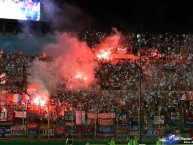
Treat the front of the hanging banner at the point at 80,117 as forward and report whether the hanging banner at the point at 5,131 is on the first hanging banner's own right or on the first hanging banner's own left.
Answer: on the first hanging banner's own right

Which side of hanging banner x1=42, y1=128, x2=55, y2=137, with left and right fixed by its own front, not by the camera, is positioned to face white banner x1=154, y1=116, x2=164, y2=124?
left

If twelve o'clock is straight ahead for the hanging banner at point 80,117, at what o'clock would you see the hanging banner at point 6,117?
the hanging banner at point 6,117 is roughly at 3 o'clock from the hanging banner at point 80,117.

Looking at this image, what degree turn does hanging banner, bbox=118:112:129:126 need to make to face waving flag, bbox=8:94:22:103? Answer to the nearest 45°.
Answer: approximately 90° to its right

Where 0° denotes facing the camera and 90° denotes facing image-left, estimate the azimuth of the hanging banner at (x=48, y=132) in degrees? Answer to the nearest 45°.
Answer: approximately 0°

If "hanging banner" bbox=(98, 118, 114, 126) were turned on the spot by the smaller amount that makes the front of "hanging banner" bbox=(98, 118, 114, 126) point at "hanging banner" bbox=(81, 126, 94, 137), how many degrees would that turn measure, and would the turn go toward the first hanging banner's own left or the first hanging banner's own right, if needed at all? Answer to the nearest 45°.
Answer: approximately 90° to the first hanging banner's own right

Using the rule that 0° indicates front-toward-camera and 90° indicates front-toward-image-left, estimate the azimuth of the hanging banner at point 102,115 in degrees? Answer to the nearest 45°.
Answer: approximately 0°

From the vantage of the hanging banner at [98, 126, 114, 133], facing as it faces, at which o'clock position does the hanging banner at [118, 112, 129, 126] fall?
the hanging banner at [118, 112, 129, 126] is roughly at 9 o'clock from the hanging banner at [98, 126, 114, 133].

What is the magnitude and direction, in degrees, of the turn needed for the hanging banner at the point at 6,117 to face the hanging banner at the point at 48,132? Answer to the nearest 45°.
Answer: approximately 90° to its left

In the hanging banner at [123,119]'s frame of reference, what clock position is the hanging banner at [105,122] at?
the hanging banner at [105,122] is roughly at 3 o'clock from the hanging banner at [123,119].

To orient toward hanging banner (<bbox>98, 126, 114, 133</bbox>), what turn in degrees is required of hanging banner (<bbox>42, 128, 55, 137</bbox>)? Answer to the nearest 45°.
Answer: approximately 90° to its left
